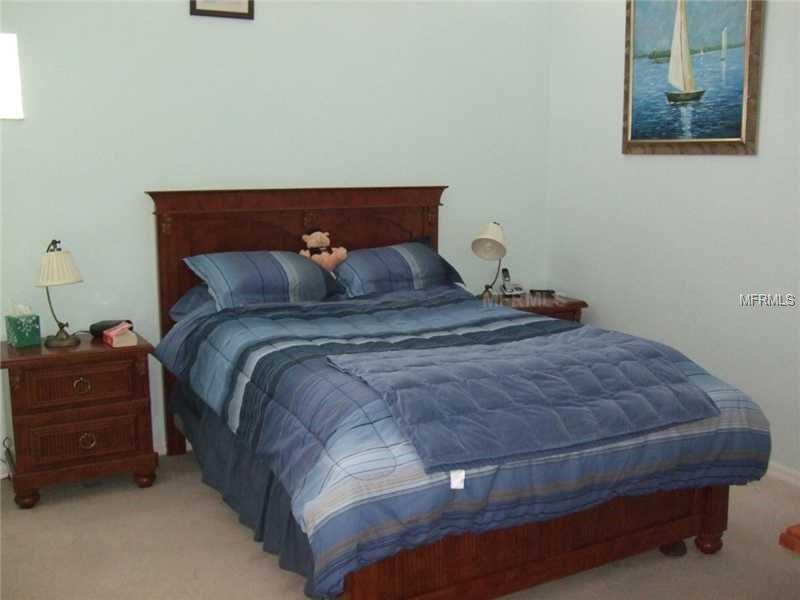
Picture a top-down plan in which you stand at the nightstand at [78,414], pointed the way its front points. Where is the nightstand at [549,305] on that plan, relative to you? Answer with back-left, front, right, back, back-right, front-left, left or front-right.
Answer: left

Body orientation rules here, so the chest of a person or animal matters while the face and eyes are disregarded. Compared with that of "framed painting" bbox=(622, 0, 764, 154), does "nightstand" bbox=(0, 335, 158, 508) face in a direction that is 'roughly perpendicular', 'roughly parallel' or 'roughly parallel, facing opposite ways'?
roughly perpendicular

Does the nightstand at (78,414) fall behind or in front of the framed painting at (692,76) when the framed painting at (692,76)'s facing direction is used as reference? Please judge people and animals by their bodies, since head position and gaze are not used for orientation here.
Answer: in front

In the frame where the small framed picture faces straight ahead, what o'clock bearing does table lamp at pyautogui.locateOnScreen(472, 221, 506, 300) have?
The table lamp is roughly at 9 o'clock from the small framed picture.

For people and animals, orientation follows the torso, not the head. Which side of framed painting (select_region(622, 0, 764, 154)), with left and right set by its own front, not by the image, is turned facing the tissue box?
front

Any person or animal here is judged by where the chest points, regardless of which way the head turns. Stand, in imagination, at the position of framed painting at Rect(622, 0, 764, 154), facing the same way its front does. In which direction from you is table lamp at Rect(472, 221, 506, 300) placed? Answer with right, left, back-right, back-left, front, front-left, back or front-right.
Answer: front-right

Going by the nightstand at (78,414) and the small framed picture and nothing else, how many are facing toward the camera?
2

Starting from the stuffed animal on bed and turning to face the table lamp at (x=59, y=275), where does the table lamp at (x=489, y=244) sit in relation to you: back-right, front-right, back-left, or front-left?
back-left

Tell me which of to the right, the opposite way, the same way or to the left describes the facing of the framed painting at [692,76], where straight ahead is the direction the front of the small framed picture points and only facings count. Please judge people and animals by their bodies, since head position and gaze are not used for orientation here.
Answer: to the right
